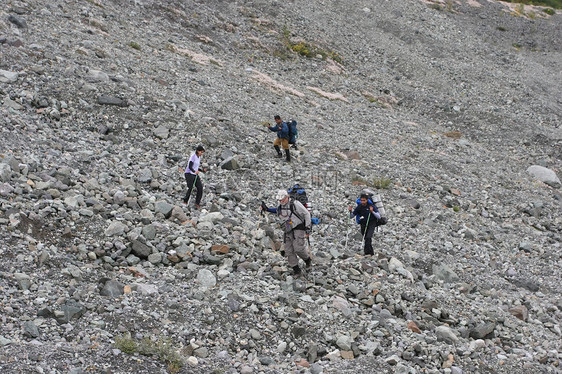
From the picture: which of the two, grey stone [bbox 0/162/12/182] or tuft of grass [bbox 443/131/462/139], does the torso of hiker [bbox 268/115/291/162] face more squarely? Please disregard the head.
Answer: the grey stone

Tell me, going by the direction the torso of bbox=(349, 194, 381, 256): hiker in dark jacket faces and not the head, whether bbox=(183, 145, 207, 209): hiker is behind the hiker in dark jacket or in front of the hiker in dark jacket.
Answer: in front

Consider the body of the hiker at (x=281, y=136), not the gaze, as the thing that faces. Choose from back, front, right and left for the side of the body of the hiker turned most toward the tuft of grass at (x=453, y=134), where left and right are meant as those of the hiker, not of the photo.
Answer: back

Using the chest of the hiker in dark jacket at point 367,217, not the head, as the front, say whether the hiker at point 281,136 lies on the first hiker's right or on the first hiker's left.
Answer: on the first hiker's right

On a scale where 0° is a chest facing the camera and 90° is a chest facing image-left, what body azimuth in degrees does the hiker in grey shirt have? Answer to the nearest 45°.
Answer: approximately 45°

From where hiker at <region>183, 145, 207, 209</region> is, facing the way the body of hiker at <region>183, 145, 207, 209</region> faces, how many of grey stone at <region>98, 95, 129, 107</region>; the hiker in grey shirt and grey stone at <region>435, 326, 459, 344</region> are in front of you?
2

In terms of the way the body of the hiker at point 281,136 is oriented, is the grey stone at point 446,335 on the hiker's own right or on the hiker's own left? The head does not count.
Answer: on the hiker's own left

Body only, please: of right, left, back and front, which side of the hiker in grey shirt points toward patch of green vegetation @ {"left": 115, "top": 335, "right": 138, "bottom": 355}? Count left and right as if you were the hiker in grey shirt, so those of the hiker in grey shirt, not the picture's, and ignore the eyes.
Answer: front

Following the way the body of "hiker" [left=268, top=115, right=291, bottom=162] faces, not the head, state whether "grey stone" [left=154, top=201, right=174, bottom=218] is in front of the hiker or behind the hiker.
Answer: in front

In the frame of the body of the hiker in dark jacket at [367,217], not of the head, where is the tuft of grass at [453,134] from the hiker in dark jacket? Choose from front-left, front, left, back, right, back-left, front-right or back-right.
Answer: back-right

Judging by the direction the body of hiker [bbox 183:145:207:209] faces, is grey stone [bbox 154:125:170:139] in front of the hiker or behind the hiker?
behind

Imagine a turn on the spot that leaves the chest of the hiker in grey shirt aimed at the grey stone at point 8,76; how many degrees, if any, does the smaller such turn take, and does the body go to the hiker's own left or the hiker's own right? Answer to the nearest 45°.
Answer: approximately 90° to the hiker's own right

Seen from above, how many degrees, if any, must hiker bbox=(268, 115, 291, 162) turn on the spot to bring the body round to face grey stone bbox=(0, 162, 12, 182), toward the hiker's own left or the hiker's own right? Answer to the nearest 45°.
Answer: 0° — they already face it
